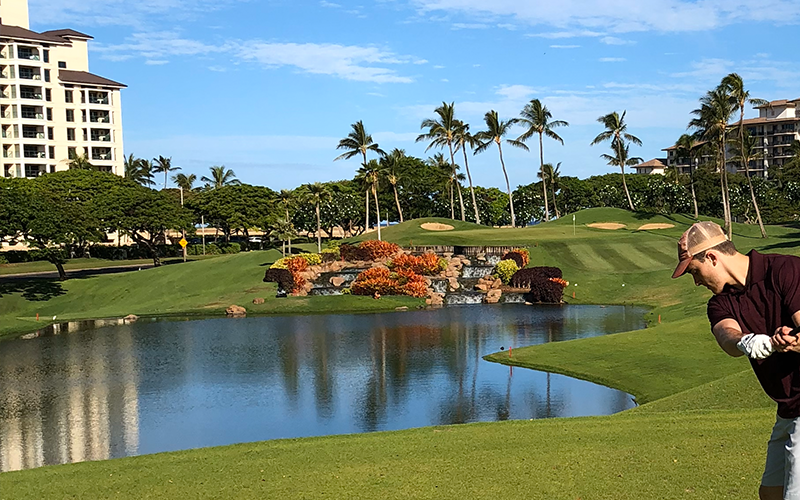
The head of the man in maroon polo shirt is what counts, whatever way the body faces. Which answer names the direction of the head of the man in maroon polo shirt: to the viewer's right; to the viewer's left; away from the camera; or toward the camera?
to the viewer's left

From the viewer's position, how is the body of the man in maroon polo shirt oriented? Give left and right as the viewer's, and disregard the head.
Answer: facing the viewer and to the left of the viewer
